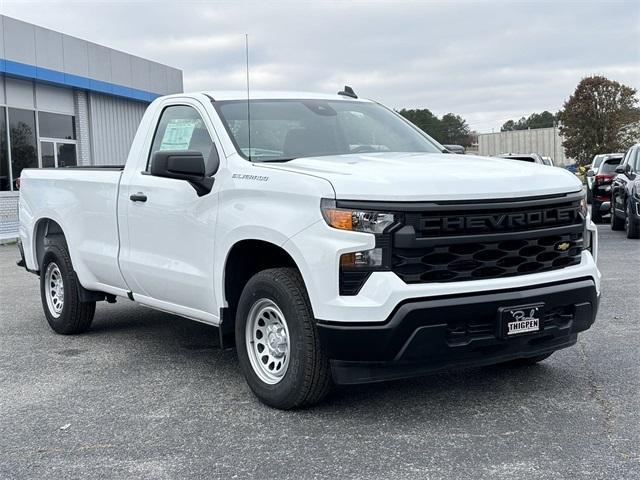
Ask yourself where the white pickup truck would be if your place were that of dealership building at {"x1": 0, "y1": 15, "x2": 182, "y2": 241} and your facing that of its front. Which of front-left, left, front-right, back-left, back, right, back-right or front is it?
front-right

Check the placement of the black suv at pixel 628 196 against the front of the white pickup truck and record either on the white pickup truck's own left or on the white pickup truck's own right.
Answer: on the white pickup truck's own left

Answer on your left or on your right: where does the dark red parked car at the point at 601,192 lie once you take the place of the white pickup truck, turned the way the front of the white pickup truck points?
on your left

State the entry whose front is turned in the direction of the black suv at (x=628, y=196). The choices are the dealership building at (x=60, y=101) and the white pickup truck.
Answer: the dealership building

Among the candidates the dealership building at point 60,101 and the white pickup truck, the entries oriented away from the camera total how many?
0

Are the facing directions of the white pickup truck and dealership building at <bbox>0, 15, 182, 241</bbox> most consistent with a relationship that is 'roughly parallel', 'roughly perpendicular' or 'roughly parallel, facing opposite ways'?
roughly parallel

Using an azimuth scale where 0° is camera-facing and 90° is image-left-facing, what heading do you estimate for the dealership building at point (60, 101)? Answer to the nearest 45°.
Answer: approximately 315°

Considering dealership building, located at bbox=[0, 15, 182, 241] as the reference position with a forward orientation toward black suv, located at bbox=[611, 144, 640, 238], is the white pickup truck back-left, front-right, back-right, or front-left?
front-right

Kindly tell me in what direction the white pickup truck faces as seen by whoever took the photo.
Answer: facing the viewer and to the right of the viewer

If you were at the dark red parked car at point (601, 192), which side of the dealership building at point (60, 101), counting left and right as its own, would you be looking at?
front
